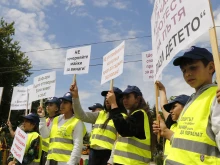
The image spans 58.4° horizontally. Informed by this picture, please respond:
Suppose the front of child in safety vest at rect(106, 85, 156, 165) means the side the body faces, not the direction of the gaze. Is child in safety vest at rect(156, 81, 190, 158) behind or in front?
behind

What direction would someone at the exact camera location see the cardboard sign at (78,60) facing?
facing the viewer

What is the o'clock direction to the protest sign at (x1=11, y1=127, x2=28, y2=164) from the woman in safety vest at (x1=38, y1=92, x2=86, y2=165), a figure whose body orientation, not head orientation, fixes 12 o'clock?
The protest sign is roughly at 2 o'clock from the woman in safety vest.

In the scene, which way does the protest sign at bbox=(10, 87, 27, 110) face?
toward the camera

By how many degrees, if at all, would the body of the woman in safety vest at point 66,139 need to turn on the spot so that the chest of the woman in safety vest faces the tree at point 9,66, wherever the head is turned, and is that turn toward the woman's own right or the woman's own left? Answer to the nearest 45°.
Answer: approximately 135° to the woman's own right

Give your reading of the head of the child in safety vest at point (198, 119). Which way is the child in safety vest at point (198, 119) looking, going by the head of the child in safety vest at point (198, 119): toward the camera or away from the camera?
toward the camera

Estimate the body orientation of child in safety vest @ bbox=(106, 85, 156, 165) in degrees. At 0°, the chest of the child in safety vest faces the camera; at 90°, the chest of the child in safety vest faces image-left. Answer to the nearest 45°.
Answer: approximately 90°

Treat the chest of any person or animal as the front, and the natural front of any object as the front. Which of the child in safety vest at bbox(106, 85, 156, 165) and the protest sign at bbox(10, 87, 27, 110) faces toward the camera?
the protest sign

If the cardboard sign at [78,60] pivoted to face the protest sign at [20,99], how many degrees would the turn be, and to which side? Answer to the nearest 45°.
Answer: approximately 135° to its right

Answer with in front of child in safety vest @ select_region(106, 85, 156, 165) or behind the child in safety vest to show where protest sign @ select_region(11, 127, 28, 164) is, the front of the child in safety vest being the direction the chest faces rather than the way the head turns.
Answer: in front

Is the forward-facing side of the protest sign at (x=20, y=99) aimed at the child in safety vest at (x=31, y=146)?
yes

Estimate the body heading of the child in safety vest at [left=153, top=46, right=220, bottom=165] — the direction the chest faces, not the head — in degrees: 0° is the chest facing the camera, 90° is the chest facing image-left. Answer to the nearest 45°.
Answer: approximately 45°
